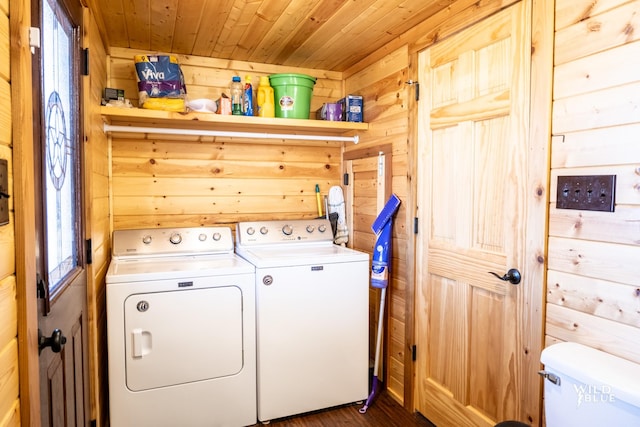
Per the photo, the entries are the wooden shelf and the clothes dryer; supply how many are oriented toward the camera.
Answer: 2

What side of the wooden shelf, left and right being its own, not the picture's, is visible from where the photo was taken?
front

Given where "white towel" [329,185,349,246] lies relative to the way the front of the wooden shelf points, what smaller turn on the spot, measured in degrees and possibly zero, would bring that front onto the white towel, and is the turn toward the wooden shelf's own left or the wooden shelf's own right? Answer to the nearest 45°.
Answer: approximately 90° to the wooden shelf's own left

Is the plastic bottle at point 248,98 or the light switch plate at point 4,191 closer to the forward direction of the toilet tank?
the light switch plate

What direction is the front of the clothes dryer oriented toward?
toward the camera

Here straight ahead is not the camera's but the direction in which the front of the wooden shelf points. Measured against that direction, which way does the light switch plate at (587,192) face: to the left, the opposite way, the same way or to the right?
to the right

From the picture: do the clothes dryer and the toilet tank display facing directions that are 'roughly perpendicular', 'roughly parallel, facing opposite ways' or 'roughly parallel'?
roughly perpendicular

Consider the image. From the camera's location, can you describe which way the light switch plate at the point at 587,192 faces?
facing the viewer and to the left of the viewer

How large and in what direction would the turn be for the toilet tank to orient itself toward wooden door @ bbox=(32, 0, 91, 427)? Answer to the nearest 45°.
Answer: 0° — it already faces it

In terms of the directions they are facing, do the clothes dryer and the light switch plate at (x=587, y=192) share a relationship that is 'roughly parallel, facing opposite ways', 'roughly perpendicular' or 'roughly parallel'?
roughly perpendicular

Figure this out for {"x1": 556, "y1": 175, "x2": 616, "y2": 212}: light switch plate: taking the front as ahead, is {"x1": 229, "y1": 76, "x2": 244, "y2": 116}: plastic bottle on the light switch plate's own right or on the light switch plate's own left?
on the light switch plate's own right
